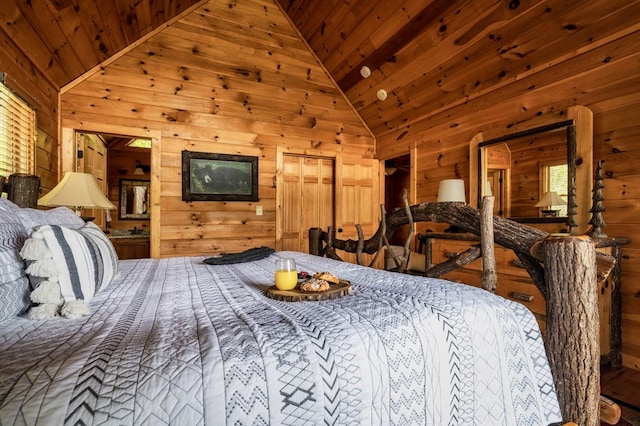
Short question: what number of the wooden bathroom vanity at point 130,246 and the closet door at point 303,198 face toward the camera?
2

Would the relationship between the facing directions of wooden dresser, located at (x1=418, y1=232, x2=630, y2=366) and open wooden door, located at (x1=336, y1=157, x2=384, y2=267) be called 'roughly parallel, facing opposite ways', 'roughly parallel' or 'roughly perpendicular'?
roughly perpendicular

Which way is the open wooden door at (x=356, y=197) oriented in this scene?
toward the camera

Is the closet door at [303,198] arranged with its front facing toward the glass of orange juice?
yes

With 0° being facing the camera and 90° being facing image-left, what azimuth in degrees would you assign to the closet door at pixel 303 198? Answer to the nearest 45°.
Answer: approximately 0°

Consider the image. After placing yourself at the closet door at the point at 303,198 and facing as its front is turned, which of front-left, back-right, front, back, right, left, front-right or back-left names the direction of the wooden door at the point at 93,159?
right

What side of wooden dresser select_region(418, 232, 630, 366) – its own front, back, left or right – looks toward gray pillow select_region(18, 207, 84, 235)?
front

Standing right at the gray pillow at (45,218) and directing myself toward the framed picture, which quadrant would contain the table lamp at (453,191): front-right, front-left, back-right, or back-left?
front-right

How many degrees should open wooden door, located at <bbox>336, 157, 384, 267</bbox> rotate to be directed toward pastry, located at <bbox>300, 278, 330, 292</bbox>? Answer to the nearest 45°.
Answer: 0° — it already faces it

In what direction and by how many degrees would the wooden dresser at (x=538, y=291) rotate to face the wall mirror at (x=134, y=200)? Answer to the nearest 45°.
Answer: approximately 45° to its right

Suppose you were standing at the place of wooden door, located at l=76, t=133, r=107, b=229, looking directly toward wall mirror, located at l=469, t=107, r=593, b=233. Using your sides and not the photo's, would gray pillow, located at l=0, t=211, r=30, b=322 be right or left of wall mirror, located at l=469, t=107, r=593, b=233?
right

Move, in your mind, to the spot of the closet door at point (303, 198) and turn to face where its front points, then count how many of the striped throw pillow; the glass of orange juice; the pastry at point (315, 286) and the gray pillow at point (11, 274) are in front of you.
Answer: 4

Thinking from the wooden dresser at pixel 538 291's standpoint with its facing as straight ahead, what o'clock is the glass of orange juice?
The glass of orange juice is roughly at 11 o'clock from the wooden dresser.

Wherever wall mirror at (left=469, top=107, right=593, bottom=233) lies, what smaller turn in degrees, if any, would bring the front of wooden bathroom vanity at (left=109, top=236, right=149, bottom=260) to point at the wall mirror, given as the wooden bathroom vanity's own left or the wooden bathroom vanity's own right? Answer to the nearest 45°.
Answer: approximately 45° to the wooden bathroom vanity's own left

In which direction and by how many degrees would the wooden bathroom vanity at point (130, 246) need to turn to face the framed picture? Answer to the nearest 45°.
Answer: approximately 45° to its left

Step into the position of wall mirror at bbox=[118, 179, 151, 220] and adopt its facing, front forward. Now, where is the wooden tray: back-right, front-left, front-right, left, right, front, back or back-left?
front

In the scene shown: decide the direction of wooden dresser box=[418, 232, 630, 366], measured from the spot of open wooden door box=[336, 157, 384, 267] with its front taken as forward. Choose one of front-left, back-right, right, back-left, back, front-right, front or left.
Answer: front-left

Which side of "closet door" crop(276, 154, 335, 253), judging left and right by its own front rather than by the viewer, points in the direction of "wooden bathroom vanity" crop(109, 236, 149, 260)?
right

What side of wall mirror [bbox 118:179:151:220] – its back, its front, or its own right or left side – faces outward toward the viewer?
front

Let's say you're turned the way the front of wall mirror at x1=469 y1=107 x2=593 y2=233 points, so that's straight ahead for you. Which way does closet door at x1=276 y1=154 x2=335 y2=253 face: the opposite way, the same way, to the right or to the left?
to the left

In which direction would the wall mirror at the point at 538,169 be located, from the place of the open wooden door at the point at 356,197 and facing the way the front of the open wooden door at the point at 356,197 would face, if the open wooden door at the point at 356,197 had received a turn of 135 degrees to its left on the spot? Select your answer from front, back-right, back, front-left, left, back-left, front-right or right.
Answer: right
